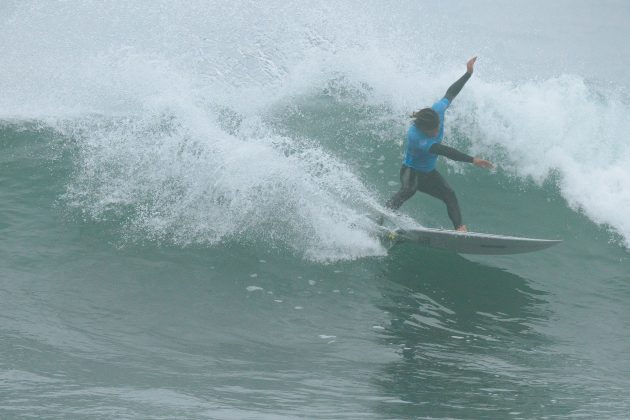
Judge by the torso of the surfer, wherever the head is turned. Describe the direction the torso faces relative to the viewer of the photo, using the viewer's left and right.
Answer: facing the viewer and to the right of the viewer

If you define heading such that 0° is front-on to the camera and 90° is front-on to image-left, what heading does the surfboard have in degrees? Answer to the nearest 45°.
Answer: approximately 270°
